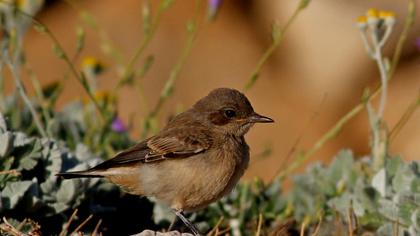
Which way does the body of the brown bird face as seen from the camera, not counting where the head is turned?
to the viewer's right

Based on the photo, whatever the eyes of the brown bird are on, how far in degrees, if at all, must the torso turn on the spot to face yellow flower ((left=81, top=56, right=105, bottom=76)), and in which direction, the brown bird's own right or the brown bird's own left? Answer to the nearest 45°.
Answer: approximately 135° to the brown bird's own left
